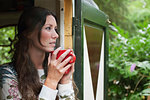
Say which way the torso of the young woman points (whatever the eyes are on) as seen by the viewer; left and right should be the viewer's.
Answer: facing the viewer and to the right of the viewer
